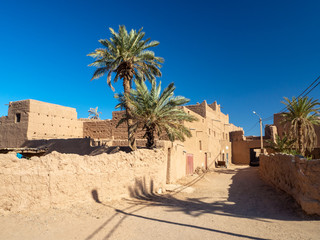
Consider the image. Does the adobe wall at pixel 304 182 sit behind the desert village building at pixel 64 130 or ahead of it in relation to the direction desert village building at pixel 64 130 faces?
ahead

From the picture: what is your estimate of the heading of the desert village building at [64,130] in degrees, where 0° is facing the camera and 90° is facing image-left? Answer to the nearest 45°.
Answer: approximately 315°
